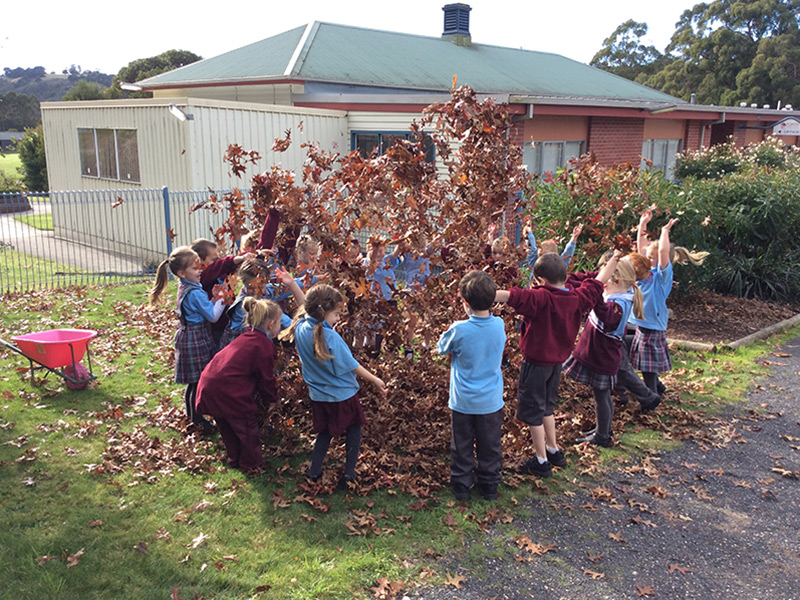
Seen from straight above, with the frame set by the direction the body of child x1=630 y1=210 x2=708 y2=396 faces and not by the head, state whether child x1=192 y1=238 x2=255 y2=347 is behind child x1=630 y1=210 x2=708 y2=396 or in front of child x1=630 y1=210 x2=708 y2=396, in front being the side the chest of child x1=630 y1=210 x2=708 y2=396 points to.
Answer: in front

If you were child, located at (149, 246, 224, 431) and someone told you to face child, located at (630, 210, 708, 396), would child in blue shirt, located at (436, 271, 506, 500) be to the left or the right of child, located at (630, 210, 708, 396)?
right

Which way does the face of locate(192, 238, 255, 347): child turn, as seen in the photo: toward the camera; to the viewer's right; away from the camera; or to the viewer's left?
to the viewer's right

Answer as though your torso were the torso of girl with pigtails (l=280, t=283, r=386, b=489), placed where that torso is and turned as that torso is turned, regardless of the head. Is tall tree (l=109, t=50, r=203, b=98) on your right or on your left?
on your left

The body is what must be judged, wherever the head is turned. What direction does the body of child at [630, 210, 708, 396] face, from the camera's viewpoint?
to the viewer's left

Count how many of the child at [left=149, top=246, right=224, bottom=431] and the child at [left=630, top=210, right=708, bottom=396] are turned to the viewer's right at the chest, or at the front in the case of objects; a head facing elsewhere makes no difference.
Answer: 1

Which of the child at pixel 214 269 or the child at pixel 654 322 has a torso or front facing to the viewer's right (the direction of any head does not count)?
the child at pixel 214 269

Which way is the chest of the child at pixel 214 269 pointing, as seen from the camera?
to the viewer's right

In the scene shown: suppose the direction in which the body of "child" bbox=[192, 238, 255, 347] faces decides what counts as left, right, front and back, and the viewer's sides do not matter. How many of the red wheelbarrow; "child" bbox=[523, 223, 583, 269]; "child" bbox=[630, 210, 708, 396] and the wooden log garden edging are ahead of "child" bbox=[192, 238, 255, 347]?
3

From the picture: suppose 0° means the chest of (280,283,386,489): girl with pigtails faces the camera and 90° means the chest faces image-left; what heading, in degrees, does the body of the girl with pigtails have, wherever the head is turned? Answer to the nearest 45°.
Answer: approximately 225°

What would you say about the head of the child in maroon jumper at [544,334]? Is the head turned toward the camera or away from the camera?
away from the camera

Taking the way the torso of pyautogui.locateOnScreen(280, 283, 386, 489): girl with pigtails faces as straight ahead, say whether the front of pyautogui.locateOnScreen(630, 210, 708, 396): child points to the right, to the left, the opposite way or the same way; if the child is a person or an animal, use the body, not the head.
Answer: to the left

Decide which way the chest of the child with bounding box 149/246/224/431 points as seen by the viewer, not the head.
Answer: to the viewer's right

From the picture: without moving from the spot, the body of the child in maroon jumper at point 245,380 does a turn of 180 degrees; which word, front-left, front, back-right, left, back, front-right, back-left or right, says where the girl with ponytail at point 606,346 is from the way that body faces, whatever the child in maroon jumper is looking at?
back-left
